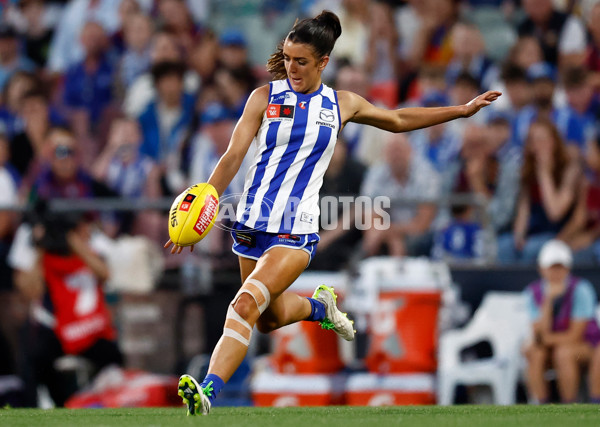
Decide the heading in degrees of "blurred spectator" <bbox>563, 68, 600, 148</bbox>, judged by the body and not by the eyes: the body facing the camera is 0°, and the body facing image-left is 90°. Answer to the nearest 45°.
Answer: approximately 0°

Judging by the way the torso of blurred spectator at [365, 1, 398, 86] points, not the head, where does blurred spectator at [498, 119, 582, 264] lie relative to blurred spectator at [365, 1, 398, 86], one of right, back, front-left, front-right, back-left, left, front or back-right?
front-left

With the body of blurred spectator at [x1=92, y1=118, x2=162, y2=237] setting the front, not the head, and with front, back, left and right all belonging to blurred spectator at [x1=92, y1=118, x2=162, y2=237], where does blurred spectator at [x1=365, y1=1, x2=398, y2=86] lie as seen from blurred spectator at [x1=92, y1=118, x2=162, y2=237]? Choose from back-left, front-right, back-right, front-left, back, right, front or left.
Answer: left

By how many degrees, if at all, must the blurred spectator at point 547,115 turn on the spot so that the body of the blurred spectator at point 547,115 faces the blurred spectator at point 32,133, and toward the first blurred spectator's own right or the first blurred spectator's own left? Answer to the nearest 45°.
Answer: approximately 90° to the first blurred spectator's own right

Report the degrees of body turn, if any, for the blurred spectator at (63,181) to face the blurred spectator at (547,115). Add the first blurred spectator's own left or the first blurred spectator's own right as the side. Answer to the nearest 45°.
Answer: approximately 90° to the first blurred spectator's own left

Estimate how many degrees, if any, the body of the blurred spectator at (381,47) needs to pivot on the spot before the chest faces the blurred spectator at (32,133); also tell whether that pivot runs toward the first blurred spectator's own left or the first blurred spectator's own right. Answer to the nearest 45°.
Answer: approximately 90° to the first blurred spectator's own right

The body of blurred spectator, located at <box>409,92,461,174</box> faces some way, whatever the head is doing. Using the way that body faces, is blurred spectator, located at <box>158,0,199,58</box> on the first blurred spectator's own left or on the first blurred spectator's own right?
on the first blurred spectator's own right
